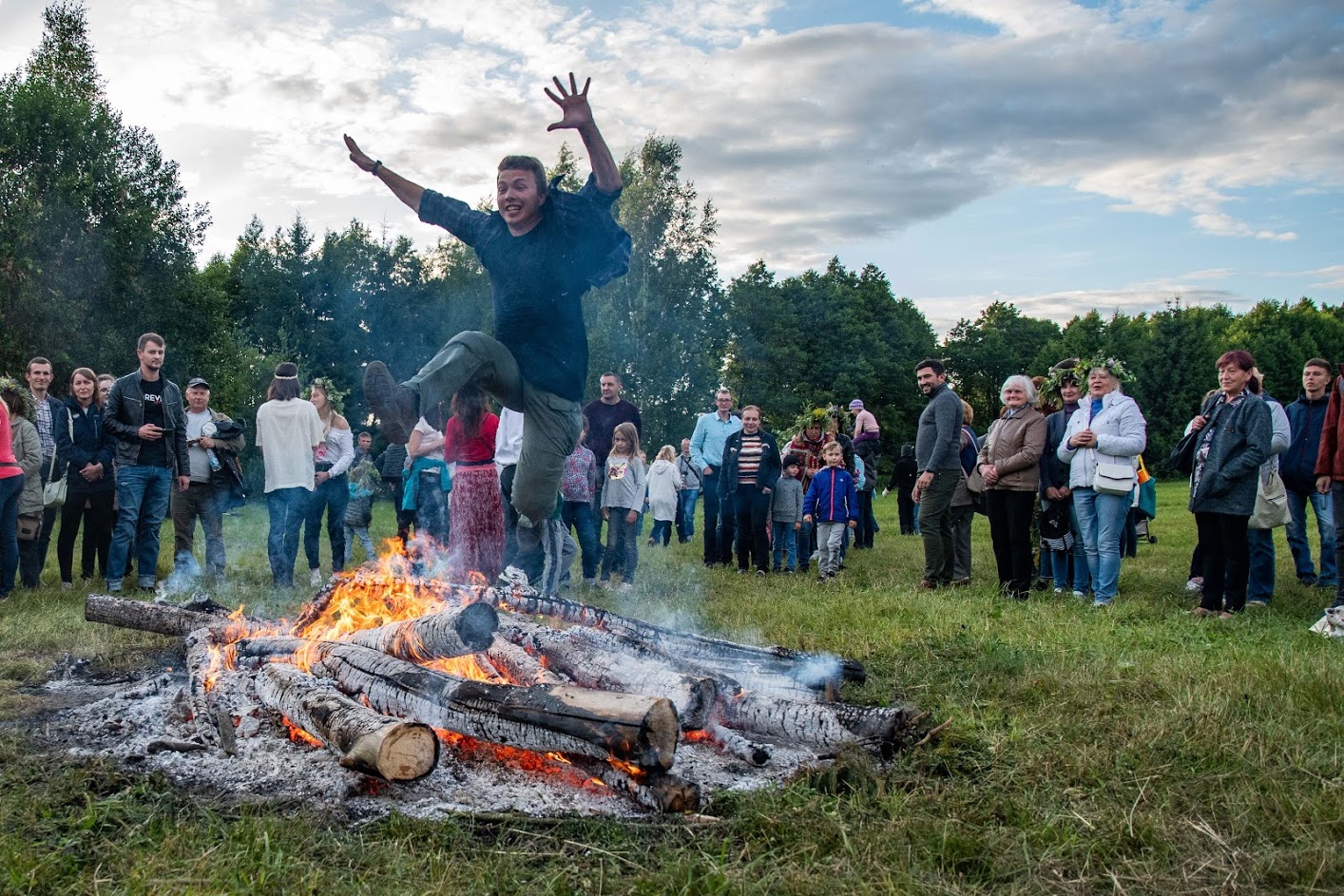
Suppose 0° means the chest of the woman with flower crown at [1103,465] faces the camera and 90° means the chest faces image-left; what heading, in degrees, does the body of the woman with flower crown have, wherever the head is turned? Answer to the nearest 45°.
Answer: approximately 45°

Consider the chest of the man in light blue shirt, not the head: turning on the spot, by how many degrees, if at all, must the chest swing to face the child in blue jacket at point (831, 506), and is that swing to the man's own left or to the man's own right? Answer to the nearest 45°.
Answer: approximately 45° to the man's own left

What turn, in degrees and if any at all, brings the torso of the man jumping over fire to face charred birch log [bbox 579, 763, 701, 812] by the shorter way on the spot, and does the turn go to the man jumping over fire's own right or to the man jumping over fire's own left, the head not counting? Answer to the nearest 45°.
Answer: approximately 45° to the man jumping over fire's own left

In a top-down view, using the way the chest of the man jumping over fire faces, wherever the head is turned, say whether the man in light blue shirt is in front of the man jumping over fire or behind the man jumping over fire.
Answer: behind

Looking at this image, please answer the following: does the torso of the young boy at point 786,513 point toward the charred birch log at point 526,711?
yes

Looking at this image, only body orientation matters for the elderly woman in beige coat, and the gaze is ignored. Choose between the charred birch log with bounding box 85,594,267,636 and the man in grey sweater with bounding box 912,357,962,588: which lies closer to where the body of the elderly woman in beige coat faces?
the charred birch log

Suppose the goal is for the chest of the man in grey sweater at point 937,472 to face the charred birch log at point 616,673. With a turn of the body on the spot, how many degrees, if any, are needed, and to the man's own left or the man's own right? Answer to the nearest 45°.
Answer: approximately 90° to the man's own left
